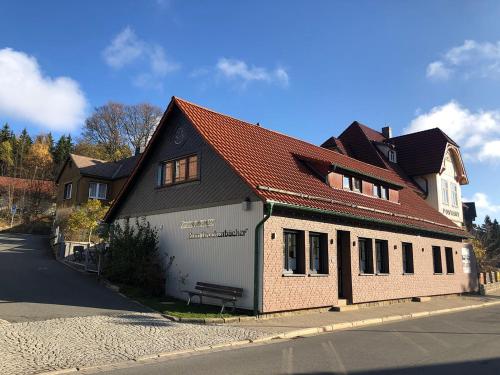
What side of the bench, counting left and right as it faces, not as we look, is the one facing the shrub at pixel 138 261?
right

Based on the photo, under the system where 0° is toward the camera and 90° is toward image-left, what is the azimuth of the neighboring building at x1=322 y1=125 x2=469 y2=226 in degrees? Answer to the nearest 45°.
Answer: approximately 315°

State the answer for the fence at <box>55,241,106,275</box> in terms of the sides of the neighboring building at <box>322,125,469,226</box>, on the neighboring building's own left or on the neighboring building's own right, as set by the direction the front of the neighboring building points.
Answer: on the neighboring building's own right

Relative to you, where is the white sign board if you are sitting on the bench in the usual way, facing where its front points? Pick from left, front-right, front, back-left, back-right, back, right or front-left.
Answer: back

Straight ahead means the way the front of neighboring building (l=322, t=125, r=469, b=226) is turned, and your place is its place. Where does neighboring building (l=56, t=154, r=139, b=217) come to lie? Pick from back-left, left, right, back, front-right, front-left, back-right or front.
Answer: back-right

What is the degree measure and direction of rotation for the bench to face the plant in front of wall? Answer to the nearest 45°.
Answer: approximately 90° to its right

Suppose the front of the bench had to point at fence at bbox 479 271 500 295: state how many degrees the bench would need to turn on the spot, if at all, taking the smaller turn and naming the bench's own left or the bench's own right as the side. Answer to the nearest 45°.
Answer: approximately 180°

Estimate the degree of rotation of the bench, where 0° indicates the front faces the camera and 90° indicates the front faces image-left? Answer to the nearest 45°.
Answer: approximately 45°

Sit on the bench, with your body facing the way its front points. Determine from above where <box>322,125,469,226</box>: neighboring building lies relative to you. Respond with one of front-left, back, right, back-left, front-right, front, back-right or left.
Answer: back

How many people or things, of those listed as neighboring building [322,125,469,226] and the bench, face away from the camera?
0

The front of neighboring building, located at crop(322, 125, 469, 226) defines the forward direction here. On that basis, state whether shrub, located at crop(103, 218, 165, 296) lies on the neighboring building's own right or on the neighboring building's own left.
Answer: on the neighboring building's own right
